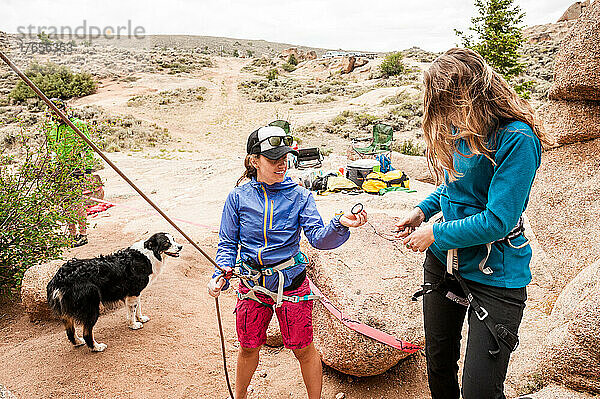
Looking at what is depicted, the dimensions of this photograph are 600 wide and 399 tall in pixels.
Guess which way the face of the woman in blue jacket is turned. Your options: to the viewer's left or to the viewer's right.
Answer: to the viewer's right

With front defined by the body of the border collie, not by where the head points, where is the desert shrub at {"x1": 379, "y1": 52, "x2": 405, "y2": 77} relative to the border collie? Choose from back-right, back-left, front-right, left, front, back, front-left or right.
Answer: front

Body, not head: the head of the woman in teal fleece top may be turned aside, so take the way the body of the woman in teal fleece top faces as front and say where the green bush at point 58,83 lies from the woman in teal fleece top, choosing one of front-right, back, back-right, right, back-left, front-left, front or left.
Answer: right

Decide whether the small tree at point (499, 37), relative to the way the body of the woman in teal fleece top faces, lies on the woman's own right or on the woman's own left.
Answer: on the woman's own right

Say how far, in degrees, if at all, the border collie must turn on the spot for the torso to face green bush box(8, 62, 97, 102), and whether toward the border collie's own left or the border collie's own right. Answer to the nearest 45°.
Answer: approximately 45° to the border collie's own left

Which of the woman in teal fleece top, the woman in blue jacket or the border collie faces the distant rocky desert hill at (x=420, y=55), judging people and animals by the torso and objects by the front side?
the border collie

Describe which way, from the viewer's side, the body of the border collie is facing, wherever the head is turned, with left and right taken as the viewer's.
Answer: facing away from the viewer and to the right of the viewer

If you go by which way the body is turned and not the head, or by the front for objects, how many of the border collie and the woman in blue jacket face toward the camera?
1

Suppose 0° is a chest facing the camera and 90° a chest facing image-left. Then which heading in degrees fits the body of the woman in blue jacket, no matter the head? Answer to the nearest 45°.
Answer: approximately 0°

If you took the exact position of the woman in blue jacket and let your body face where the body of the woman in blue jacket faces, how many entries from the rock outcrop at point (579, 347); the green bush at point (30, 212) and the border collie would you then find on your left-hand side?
1

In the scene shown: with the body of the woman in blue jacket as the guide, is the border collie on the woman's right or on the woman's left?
on the woman's right

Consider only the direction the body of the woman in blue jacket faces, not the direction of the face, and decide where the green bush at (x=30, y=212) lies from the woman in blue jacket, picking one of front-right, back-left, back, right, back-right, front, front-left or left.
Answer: back-right
